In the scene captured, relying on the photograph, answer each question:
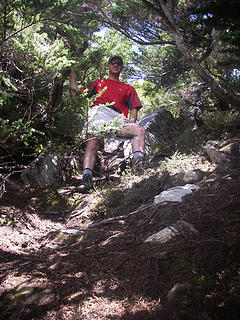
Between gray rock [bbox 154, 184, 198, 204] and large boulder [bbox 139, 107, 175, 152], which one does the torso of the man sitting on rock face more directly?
the gray rock

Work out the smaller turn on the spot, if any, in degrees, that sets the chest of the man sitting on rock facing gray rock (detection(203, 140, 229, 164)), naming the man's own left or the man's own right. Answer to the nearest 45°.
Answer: approximately 45° to the man's own left

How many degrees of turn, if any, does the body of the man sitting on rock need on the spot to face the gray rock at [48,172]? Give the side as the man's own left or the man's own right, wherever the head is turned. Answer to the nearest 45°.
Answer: approximately 90° to the man's own right

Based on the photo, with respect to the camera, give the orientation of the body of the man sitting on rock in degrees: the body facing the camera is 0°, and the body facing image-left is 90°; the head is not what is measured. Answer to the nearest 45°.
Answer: approximately 0°

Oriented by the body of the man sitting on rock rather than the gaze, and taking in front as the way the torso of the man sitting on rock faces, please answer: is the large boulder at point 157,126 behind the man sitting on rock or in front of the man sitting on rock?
behind
